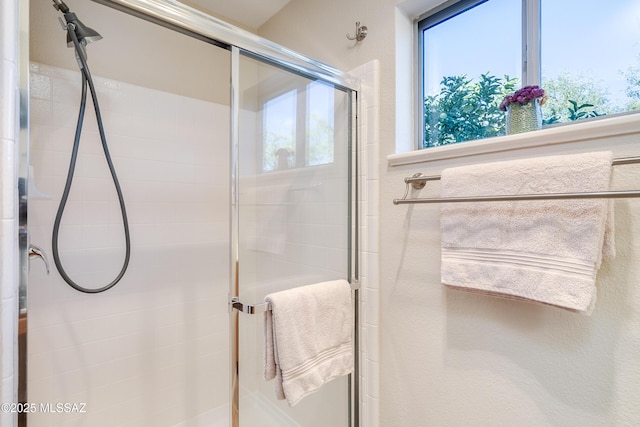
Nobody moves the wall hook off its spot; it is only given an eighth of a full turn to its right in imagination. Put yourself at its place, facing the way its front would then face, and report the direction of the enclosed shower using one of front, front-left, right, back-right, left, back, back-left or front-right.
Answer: front

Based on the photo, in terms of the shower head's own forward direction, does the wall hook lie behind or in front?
in front

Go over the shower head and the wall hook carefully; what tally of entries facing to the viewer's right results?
1

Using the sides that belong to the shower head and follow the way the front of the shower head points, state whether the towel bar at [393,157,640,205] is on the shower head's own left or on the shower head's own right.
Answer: on the shower head's own right

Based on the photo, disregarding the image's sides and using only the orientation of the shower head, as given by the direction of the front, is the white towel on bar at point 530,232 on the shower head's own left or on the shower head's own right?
on the shower head's own right

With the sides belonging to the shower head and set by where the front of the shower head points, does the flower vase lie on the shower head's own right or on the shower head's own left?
on the shower head's own right

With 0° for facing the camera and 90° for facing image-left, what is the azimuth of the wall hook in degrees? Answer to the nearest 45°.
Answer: approximately 45°

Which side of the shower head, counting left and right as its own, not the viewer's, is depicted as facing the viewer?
right

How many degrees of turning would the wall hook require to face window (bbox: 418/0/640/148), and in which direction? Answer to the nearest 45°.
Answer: approximately 135° to its left
